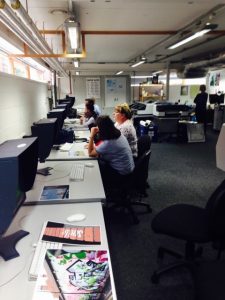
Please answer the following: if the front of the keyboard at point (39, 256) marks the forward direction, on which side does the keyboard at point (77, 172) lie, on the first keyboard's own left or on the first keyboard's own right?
on the first keyboard's own left

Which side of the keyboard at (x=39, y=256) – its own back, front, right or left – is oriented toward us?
right

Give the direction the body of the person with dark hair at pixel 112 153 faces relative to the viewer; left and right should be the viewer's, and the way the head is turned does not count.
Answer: facing away from the viewer and to the left of the viewer

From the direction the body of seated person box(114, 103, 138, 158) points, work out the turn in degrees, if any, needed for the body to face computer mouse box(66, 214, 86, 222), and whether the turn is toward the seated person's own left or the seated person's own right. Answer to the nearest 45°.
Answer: approximately 90° to the seated person's own left

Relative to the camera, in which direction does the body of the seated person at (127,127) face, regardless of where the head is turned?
to the viewer's left

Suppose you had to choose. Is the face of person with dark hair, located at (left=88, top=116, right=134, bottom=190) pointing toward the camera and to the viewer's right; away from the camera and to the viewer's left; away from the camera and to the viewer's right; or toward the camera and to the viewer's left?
away from the camera and to the viewer's left

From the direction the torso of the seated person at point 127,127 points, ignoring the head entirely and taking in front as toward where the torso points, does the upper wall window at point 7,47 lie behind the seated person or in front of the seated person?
in front

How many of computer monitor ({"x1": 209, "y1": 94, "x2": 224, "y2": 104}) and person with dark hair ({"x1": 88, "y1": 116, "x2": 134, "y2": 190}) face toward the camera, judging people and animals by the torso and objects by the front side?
1

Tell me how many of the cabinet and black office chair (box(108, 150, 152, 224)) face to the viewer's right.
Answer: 0

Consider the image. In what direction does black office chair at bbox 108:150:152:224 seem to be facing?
to the viewer's left
